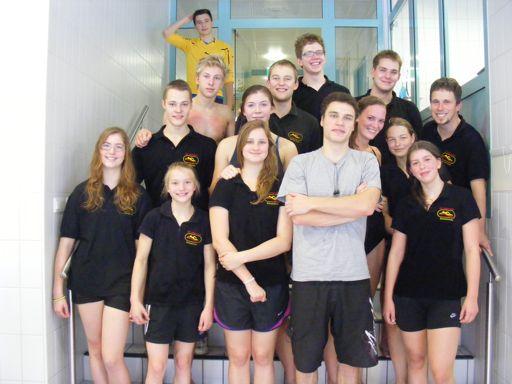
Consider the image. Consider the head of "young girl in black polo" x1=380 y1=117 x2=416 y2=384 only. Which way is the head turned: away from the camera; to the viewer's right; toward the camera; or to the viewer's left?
toward the camera

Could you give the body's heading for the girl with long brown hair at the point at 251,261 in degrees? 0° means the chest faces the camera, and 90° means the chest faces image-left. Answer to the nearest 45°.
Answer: approximately 0°

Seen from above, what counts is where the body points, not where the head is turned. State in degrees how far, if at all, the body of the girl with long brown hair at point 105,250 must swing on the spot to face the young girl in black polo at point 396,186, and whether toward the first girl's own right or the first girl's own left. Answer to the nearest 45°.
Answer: approximately 90° to the first girl's own left

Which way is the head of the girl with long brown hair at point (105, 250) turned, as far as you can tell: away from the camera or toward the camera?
toward the camera

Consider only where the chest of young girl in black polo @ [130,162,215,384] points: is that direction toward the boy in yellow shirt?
no

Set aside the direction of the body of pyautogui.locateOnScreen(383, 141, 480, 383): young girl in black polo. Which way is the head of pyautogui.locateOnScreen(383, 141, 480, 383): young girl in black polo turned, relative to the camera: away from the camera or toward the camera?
toward the camera

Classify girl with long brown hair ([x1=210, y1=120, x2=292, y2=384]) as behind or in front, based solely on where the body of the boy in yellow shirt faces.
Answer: in front

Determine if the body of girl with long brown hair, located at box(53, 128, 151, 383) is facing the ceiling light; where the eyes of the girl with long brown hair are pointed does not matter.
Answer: no

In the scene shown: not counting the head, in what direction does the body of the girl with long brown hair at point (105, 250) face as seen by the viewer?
toward the camera

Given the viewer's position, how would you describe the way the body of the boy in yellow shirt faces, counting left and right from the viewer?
facing the viewer

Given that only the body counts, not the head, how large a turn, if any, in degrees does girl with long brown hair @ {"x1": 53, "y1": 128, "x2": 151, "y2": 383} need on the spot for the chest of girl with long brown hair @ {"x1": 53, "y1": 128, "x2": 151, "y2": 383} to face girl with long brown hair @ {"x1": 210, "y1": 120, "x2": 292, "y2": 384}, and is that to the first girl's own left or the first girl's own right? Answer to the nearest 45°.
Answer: approximately 45° to the first girl's own left

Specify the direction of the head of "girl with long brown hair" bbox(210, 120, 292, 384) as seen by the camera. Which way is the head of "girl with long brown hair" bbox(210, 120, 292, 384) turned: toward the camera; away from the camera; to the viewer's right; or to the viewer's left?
toward the camera

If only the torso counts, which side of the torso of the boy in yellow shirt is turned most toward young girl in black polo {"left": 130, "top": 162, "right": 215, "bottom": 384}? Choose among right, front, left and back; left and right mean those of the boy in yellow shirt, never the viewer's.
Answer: front

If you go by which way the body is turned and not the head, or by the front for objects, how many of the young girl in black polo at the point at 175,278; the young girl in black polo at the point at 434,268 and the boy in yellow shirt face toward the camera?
3

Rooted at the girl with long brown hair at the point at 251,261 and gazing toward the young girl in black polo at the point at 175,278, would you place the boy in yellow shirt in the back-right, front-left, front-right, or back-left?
front-right

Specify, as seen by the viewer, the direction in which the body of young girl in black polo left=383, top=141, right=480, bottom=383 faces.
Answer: toward the camera

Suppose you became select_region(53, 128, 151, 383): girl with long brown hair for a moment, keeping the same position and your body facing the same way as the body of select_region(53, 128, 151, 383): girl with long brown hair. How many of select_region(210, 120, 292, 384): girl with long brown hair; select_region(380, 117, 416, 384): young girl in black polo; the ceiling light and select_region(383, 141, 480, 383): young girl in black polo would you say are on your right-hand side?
0

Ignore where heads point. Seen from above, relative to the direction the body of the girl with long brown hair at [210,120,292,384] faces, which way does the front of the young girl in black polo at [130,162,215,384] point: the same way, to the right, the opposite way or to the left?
the same way
